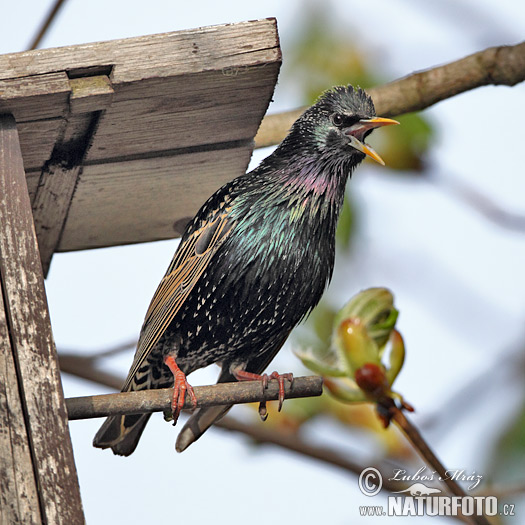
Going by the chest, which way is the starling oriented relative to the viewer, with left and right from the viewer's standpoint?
facing the viewer and to the right of the viewer

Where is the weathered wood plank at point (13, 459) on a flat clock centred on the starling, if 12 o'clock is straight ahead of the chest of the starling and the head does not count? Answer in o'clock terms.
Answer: The weathered wood plank is roughly at 3 o'clock from the starling.

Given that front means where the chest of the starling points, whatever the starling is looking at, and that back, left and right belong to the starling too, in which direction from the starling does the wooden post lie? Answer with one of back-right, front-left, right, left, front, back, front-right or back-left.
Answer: right

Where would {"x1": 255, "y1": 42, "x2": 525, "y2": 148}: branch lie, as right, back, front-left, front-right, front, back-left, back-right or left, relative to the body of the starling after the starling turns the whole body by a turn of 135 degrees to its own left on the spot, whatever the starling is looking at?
right

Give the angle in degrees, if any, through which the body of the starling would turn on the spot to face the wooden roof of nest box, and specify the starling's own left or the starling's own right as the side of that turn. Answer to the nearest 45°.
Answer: approximately 90° to the starling's own right
